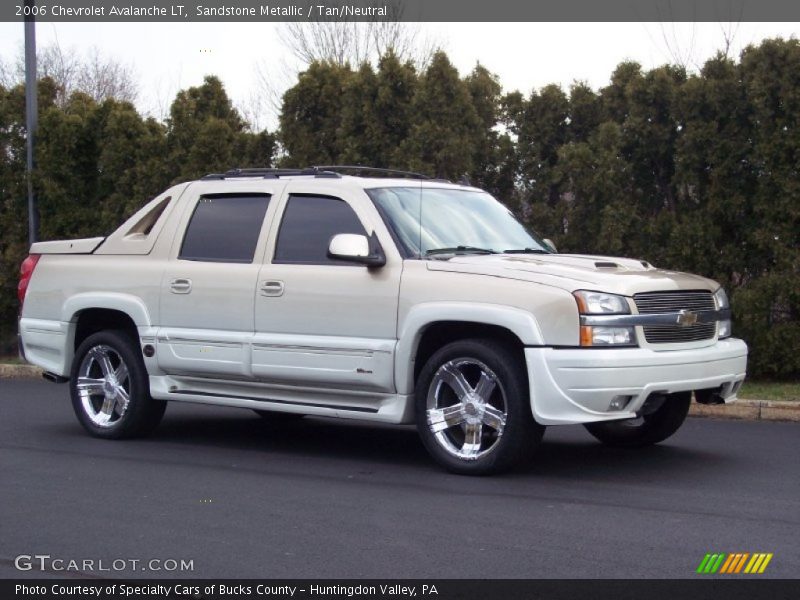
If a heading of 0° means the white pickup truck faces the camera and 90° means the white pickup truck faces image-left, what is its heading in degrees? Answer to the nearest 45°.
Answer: approximately 315°
